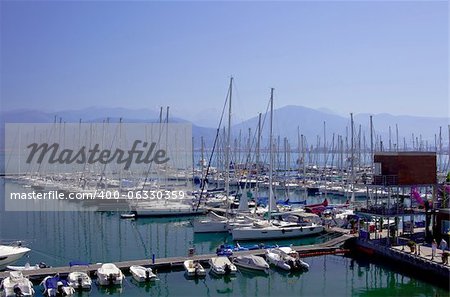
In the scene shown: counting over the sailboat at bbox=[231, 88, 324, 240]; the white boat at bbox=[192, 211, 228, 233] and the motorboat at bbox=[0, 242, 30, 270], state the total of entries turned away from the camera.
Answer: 0

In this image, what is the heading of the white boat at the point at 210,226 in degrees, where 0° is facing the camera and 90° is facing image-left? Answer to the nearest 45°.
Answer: approximately 90°
